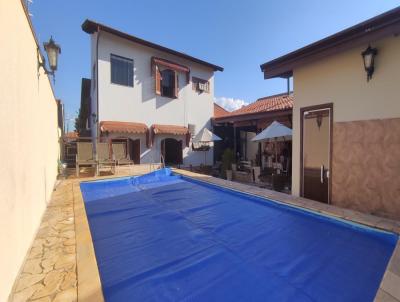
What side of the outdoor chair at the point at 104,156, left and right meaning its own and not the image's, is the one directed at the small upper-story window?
left

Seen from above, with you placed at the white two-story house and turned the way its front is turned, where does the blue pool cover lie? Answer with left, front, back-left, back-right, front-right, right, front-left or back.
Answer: front-right

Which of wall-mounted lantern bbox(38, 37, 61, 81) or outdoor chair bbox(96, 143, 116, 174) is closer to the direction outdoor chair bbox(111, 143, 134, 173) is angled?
the wall-mounted lantern

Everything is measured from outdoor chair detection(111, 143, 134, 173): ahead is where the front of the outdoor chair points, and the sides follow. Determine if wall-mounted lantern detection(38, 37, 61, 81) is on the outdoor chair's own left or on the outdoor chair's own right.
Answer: on the outdoor chair's own right

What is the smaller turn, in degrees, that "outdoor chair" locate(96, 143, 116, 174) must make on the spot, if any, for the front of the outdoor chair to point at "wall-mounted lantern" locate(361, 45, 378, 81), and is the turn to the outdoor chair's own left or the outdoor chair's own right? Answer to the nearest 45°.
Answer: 0° — it already faces it

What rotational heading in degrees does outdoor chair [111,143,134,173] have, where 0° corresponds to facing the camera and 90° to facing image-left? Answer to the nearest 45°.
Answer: approximately 315°

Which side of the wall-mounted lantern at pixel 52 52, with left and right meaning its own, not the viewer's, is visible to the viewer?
right

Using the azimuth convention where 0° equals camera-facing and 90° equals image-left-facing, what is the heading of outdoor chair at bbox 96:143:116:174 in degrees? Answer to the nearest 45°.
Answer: approximately 315°
